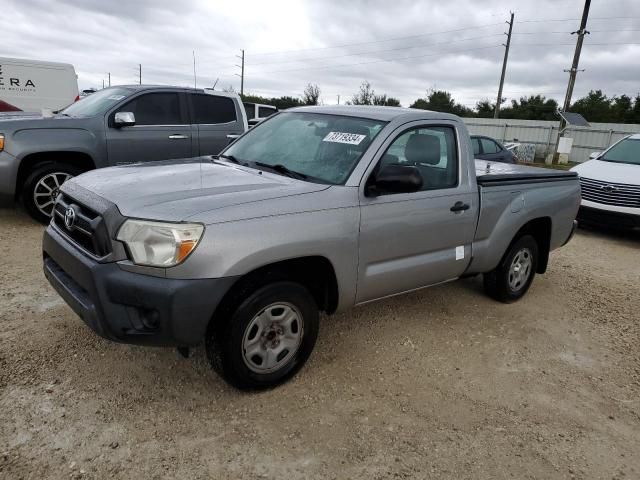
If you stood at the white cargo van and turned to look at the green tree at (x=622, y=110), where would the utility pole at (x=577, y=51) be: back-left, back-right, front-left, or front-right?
front-right

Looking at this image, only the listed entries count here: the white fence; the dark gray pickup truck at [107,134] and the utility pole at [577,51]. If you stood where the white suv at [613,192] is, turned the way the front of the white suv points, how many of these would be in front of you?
1

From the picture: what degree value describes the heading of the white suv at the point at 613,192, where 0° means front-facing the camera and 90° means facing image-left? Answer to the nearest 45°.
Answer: approximately 45°

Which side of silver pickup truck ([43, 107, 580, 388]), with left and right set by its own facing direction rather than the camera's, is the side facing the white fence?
back

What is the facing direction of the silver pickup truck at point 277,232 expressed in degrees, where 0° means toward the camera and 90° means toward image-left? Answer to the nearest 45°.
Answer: approximately 45°

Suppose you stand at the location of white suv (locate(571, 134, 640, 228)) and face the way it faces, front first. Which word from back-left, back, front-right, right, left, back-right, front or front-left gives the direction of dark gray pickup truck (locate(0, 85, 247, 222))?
front

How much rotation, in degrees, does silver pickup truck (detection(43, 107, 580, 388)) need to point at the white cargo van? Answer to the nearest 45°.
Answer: approximately 90° to its right

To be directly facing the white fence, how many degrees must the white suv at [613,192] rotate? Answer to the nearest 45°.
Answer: approximately 135° to its right

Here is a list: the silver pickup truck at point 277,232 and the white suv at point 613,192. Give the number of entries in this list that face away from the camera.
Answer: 0

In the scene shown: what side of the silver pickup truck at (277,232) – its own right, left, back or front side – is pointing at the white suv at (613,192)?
back
